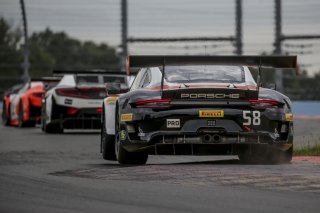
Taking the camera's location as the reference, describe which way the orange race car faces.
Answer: facing away from the viewer and to the left of the viewer

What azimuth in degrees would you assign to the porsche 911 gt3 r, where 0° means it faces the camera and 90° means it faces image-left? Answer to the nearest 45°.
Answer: approximately 180°
